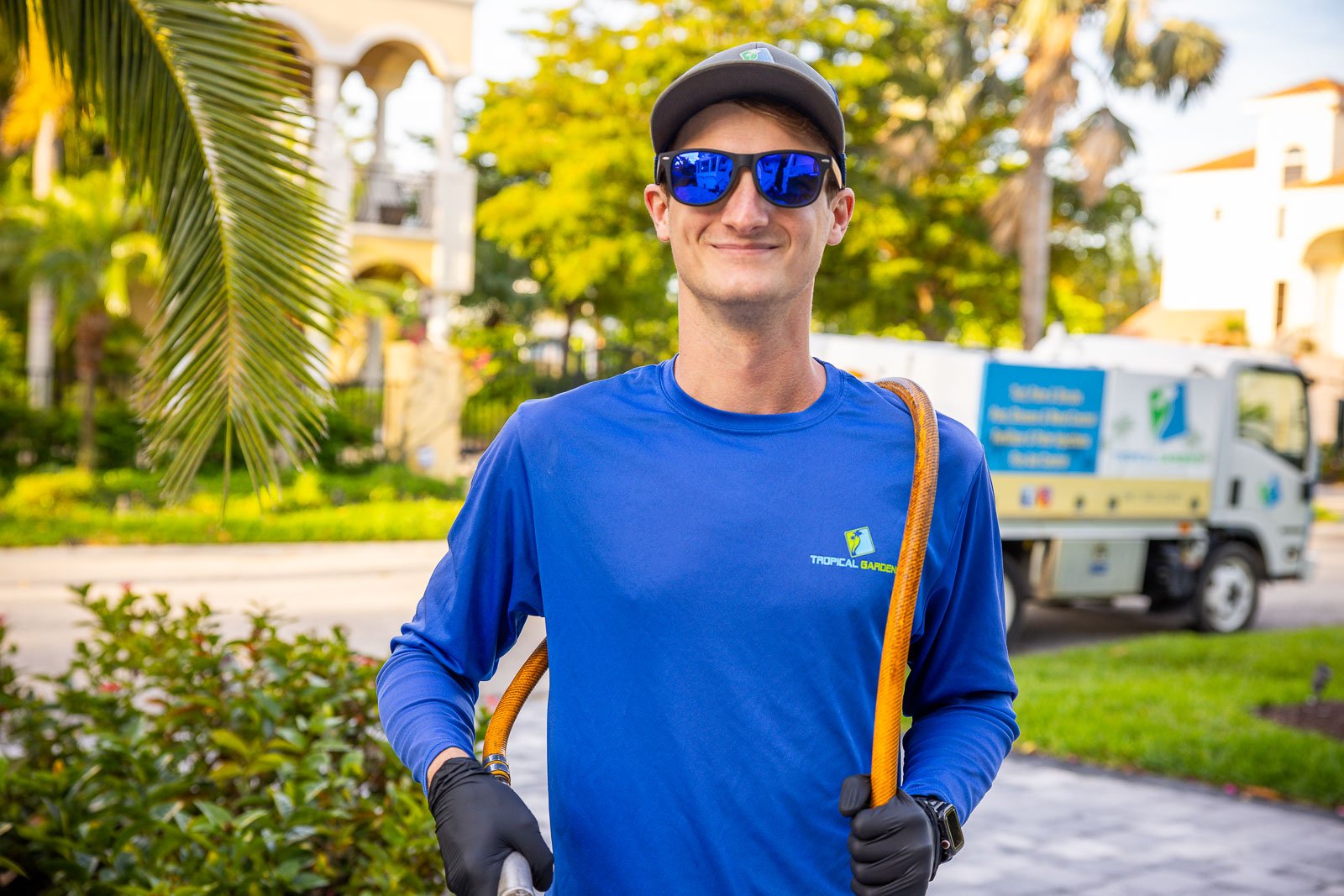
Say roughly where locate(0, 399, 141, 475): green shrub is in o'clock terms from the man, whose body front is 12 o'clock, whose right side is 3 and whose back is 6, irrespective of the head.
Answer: The green shrub is roughly at 5 o'clock from the man.

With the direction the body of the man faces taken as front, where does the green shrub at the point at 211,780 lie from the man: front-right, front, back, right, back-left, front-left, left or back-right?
back-right

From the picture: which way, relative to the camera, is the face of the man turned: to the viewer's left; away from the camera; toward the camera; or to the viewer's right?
toward the camera

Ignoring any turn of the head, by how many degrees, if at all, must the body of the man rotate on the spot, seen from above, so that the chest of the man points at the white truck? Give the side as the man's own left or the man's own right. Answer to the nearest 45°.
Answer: approximately 180°

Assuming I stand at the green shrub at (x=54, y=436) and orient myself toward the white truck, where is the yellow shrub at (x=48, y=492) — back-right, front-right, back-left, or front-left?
front-right

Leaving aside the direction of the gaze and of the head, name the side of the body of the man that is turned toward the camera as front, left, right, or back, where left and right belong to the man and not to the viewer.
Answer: front

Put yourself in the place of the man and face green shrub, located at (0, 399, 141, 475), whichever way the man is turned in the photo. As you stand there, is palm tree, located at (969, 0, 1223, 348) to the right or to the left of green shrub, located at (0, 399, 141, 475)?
right

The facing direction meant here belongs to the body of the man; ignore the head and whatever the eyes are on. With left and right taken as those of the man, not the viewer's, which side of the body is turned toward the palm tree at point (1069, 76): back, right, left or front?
back

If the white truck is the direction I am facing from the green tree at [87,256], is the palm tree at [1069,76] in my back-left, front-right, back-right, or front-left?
front-left

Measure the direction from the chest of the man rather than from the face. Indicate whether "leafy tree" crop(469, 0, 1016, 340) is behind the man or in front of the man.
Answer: behind

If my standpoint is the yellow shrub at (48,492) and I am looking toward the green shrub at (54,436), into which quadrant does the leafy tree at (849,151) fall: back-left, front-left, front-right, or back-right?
front-right

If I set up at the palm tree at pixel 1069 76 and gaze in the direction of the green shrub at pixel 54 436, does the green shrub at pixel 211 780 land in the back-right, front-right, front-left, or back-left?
front-left

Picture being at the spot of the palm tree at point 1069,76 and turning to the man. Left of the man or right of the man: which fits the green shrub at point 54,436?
right
